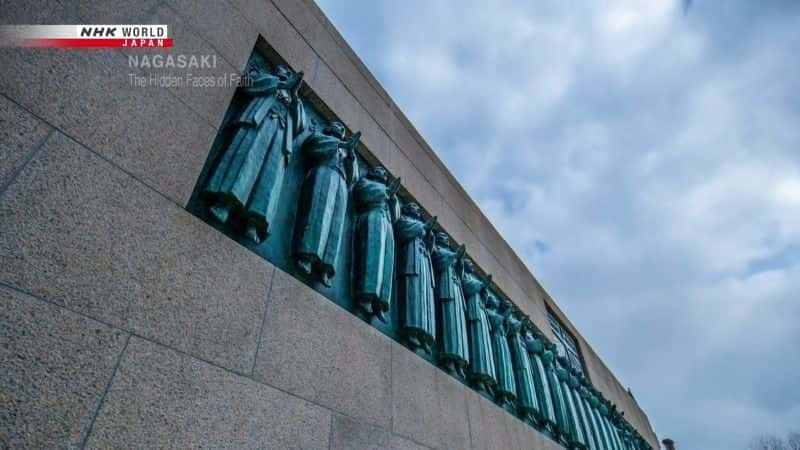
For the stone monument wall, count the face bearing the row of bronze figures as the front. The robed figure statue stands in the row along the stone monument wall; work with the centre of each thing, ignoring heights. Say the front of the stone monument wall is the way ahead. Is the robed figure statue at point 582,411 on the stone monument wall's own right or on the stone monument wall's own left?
on the stone monument wall's own left

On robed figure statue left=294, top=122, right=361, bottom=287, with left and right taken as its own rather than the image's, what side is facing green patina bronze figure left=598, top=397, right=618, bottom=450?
left

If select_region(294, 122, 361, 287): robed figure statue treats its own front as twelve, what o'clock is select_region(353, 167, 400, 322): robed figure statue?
select_region(353, 167, 400, 322): robed figure statue is roughly at 9 o'clock from select_region(294, 122, 361, 287): robed figure statue.

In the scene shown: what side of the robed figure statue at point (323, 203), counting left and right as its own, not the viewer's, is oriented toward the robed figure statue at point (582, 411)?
left
